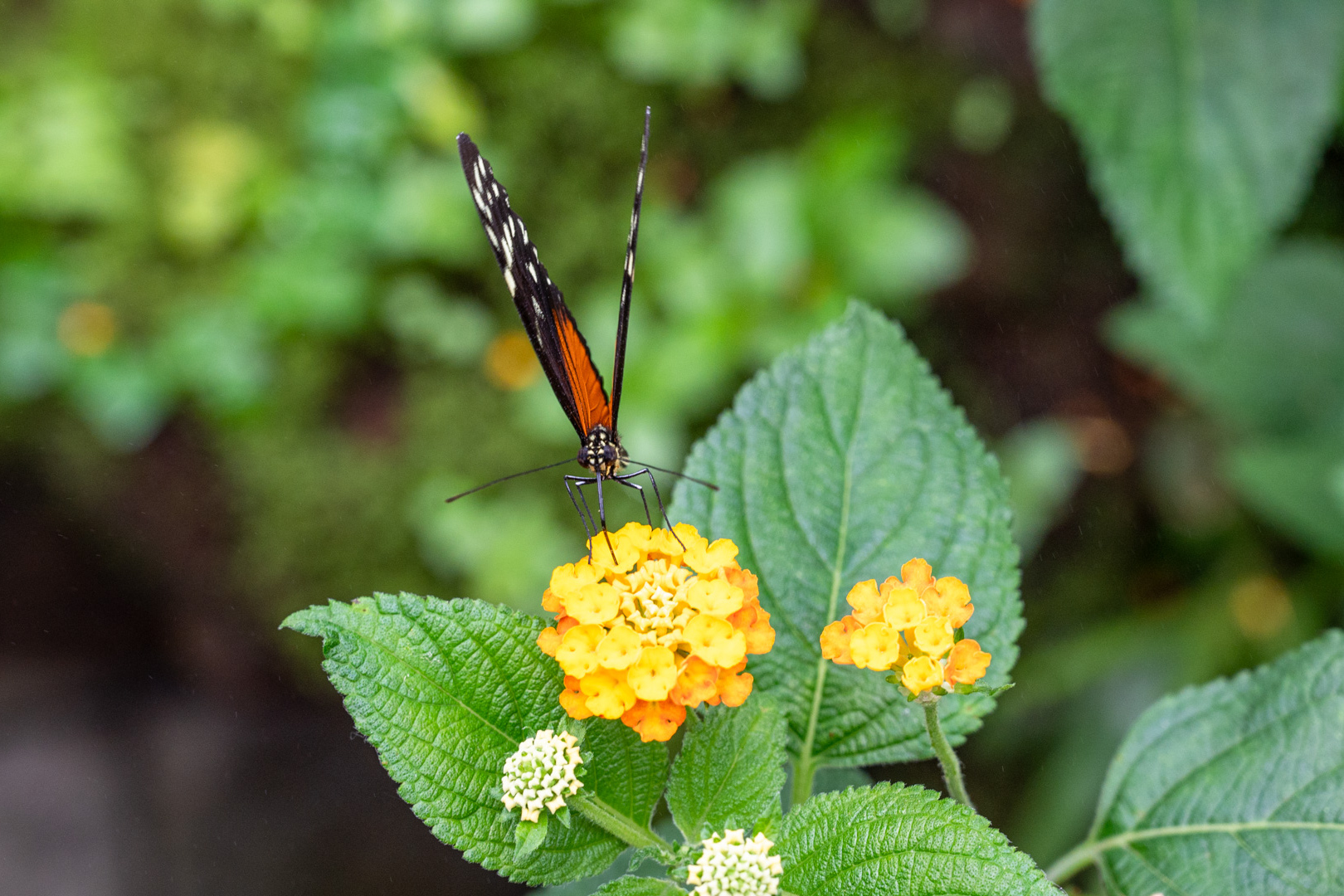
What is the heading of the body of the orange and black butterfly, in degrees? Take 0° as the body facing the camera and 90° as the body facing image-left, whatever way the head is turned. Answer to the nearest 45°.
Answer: approximately 0°

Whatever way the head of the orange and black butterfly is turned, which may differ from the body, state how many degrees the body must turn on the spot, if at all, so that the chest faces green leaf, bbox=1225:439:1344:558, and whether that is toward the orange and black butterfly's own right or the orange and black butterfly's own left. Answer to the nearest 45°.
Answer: approximately 135° to the orange and black butterfly's own left

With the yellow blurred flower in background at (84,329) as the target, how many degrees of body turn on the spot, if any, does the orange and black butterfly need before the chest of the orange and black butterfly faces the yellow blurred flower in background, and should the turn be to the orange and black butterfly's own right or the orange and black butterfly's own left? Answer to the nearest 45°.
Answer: approximately 135° to the orange and black butterfly's own right

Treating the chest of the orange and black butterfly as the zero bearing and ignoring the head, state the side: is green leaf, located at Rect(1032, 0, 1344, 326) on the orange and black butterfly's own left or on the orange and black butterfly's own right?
on the orange and black butterfly's own left
